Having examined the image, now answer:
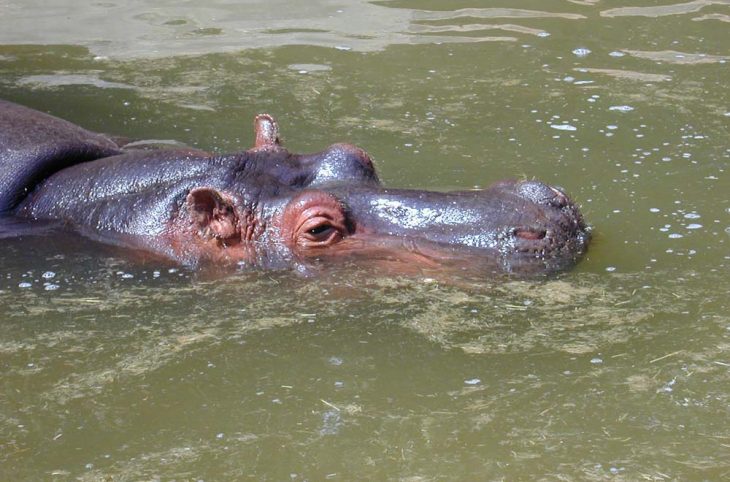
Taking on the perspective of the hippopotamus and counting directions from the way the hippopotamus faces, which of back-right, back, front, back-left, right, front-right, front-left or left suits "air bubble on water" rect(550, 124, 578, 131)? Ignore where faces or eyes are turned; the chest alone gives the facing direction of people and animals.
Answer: front-left

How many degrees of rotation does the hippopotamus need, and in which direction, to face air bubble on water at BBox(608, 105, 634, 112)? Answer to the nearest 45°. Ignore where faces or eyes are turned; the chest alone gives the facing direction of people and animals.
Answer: approximately 45° to its left

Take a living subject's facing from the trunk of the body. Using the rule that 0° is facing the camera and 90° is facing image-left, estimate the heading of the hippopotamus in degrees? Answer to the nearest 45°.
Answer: approximately 270°
